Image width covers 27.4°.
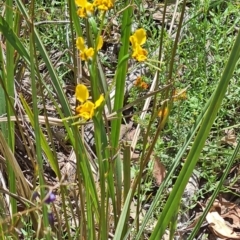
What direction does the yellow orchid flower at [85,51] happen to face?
toward the camera
